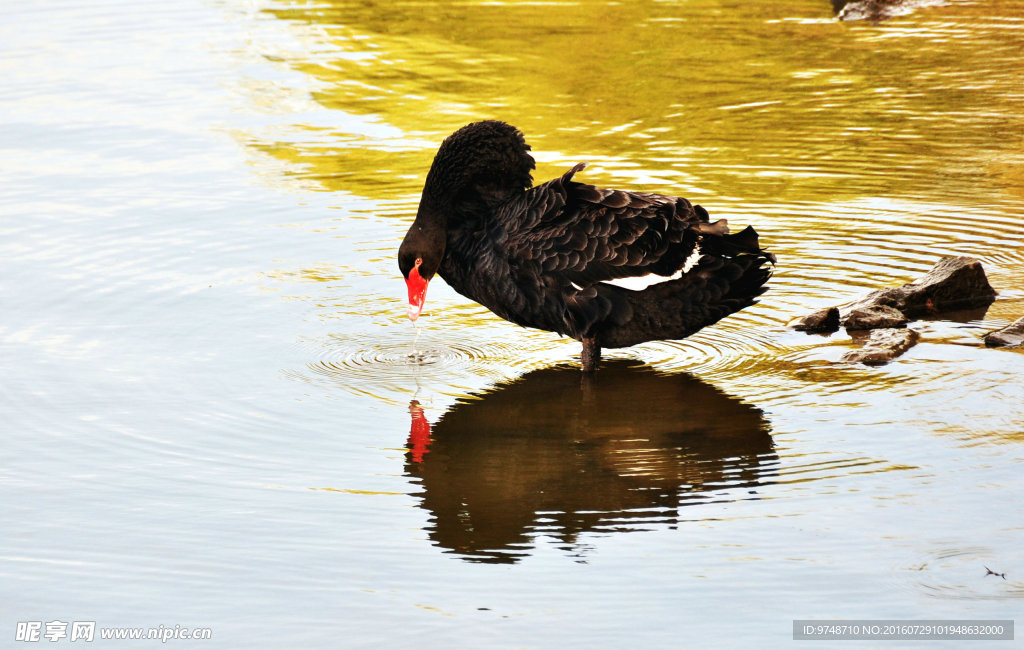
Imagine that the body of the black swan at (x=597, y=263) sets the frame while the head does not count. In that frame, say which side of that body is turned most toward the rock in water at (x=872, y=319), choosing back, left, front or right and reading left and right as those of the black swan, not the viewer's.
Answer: back

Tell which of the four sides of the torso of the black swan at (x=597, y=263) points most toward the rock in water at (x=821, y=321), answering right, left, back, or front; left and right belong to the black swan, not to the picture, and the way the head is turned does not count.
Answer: back

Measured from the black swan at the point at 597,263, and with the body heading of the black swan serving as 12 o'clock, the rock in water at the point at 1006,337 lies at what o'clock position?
The rock in water is roughly at 6 o'clock from the black swan.

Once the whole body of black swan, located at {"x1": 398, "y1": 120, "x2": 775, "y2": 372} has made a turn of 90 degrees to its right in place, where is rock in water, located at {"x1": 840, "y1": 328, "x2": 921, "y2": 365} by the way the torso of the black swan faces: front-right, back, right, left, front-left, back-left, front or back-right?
right

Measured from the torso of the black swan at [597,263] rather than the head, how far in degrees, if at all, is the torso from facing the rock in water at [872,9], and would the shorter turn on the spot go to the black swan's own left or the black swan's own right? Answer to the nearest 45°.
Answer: approximately 90° to the black swan's own right

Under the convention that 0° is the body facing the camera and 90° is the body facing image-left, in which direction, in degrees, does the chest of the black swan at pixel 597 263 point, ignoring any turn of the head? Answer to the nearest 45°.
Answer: approximately 90°

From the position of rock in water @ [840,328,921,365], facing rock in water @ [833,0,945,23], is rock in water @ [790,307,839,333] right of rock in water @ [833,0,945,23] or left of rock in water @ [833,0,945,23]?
left

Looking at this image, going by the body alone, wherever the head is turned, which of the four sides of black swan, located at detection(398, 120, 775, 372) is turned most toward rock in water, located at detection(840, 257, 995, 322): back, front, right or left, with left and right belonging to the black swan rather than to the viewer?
back
